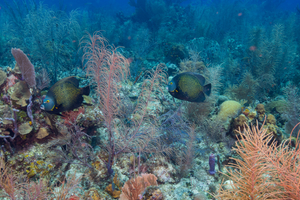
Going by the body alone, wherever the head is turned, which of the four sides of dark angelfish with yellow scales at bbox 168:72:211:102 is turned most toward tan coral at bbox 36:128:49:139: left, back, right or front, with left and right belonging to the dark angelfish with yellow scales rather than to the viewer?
front

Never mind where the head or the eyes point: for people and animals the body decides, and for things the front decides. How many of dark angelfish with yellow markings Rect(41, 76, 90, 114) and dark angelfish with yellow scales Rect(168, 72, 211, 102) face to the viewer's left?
2

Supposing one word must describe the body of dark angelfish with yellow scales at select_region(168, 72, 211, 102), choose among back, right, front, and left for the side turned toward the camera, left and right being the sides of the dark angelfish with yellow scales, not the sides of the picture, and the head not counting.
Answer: left

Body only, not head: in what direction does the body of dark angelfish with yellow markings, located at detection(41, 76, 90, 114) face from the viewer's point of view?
to the viewer's left

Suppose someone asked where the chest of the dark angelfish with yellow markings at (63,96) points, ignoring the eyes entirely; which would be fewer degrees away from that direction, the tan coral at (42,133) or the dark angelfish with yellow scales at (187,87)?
the tan coral
